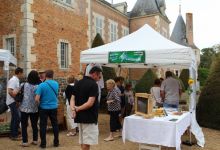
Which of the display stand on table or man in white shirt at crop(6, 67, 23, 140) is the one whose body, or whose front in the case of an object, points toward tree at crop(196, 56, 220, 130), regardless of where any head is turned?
the man in white shirt

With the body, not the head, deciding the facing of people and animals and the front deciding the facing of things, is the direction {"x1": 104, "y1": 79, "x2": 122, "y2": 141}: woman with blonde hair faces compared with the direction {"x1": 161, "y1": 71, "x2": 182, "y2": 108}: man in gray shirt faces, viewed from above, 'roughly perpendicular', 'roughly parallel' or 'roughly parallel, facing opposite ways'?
roughly perpendicular

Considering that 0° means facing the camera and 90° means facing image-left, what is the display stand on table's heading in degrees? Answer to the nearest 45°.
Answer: approximately 45°

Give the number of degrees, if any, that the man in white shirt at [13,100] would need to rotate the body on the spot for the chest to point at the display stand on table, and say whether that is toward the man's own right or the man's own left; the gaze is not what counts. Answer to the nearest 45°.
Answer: approximately 45° to the man's own right

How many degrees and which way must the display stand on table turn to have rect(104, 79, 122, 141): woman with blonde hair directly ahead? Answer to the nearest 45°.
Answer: approximately 90° to its right

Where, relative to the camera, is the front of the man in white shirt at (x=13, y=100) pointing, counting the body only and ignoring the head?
to the viewer's right

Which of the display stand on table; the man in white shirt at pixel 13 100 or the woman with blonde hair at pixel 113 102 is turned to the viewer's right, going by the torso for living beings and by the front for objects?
the man in white shirt
